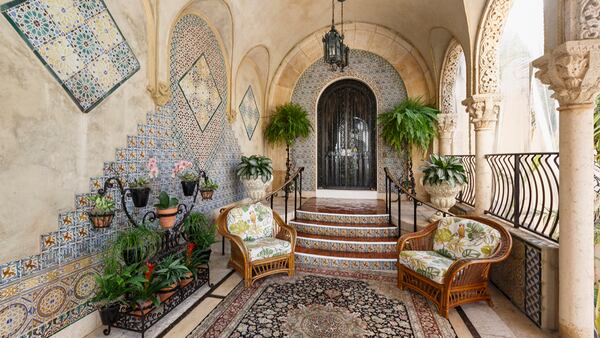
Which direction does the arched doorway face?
toward the camera

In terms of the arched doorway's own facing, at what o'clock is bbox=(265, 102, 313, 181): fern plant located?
The fern plant is roughly at 2 o'clock from the arched doorway.

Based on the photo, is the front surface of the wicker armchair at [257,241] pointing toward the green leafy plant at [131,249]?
no

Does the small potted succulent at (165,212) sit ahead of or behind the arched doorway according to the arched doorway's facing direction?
ahead

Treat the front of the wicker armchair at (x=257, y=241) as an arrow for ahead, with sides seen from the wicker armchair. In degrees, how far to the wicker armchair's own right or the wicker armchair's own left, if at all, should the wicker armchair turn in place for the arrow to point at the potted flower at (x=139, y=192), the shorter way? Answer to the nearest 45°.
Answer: approximately 90° to the wicker armchair's own right

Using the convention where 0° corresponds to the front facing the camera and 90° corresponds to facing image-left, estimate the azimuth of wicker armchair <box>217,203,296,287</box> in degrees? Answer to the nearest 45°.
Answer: approximately 315°

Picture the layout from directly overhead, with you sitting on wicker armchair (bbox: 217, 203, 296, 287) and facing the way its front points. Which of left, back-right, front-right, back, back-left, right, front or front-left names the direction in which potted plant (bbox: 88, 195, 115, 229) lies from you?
right

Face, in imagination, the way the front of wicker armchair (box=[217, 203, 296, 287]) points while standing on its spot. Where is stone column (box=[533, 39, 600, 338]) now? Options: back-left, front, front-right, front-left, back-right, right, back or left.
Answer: front

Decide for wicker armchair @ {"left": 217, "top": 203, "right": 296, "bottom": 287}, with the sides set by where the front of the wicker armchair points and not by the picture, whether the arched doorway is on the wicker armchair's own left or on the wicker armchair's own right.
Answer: on the wicker armchair's own left

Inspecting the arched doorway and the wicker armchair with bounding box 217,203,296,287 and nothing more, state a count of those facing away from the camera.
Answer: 0

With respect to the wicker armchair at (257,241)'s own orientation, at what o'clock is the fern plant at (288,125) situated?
The fern plant is roughly at 8 o'clock from the wicker armchair.

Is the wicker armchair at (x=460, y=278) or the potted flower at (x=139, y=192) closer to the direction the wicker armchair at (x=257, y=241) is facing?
the wicker armchair

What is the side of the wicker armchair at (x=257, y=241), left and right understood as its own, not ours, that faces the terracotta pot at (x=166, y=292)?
right

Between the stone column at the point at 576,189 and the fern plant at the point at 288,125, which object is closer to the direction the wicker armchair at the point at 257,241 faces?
the stone column
